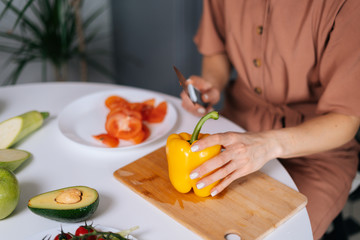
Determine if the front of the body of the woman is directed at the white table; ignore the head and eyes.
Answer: yes

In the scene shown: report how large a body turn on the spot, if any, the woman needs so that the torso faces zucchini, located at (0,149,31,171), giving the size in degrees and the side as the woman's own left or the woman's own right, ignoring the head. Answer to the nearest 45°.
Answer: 0° — they already face it

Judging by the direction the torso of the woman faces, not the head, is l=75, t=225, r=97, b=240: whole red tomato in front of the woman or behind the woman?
in front

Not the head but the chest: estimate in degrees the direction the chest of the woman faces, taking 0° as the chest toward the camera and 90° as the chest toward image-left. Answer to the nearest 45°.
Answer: approximately 45°

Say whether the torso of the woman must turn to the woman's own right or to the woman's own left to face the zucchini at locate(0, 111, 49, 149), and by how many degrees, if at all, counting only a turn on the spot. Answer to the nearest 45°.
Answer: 0° — they already face it
